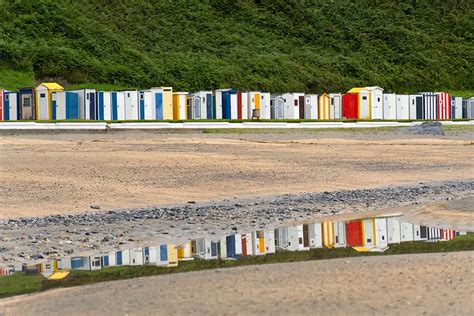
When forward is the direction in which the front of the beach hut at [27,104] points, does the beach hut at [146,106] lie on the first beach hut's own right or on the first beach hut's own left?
on the first beach hut's own left

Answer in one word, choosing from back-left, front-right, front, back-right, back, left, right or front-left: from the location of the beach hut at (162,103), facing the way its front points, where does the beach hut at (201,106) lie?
back-left

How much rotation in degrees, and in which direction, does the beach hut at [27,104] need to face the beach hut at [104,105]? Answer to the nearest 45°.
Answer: approximately 90° to its left

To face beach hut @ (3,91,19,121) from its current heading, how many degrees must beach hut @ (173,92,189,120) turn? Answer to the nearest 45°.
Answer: approximately 90° to its right

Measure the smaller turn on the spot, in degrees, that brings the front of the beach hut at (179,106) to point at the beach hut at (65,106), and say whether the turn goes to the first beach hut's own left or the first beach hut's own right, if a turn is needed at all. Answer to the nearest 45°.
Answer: approximately 90° to the first beach hut's own right
